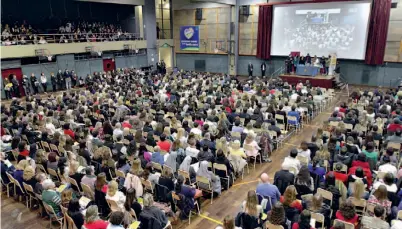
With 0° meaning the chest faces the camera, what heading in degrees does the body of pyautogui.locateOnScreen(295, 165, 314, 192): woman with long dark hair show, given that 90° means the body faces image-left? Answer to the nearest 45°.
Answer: approximately 180°

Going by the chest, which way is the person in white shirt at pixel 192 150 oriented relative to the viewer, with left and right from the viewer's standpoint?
facing away from the viewer and to the right of the viewer

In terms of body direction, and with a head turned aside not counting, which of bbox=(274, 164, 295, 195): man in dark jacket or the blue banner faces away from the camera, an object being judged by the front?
the man in dark jacket

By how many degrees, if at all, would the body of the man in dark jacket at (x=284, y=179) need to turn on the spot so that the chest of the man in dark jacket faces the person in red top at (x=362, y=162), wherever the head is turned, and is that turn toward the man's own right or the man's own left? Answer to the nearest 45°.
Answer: approximately 45° to the man's own right

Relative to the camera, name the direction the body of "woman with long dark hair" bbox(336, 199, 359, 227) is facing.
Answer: away from the camera

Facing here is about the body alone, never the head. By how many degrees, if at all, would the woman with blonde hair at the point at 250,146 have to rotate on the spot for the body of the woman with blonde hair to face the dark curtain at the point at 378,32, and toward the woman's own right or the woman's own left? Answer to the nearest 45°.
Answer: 0° — they already face it

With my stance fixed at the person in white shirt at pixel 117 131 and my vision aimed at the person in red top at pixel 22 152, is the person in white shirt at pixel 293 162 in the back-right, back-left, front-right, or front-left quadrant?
back-left

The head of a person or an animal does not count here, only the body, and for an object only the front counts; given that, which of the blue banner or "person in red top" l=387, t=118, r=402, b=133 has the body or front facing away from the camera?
the person in red top

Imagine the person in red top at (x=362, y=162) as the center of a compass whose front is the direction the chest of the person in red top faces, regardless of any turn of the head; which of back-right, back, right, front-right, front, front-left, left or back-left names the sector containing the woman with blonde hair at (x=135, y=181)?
back-left

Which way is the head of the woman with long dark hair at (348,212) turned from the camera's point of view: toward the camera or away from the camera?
away from the camera

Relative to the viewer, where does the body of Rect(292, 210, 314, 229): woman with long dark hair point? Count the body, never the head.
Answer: away from the camera

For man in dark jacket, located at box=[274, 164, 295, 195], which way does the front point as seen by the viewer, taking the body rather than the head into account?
away from the camera

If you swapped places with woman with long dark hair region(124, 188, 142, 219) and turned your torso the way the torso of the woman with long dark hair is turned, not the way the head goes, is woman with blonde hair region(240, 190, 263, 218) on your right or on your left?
on your right
